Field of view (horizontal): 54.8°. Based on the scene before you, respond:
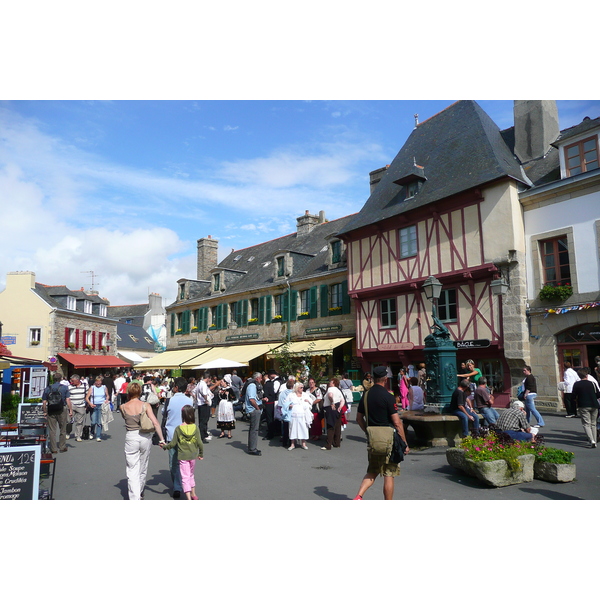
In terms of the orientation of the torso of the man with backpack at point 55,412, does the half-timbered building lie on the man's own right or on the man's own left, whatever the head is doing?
on the man's own right

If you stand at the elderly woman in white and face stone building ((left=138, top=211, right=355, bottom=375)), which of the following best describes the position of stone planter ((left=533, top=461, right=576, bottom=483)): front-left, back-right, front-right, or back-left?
back-right

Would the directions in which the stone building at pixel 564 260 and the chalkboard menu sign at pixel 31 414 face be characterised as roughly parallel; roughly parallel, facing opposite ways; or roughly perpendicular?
roughly perpendicular

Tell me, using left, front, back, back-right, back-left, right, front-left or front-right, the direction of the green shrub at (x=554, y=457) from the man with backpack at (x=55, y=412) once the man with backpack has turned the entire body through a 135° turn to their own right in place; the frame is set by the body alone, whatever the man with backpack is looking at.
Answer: front

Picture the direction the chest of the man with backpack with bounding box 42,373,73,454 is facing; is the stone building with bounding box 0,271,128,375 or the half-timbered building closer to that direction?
the stone building

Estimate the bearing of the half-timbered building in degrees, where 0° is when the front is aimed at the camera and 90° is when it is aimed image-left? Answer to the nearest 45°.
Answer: approximately 45°

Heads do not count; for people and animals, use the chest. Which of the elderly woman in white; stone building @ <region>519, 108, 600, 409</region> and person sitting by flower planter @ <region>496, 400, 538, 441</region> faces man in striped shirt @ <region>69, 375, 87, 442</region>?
the stone building

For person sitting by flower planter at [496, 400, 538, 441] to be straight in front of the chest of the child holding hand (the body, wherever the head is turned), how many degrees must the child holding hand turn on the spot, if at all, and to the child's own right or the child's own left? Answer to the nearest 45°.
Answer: approximately 90° to the child's own right

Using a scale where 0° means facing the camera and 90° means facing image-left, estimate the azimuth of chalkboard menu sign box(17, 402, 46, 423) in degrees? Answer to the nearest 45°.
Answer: approximately 0°

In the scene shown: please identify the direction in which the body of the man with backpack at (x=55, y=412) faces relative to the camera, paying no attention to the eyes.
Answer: away from the camera

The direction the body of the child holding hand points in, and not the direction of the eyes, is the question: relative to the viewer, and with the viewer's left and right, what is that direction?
facing away from the viewer
